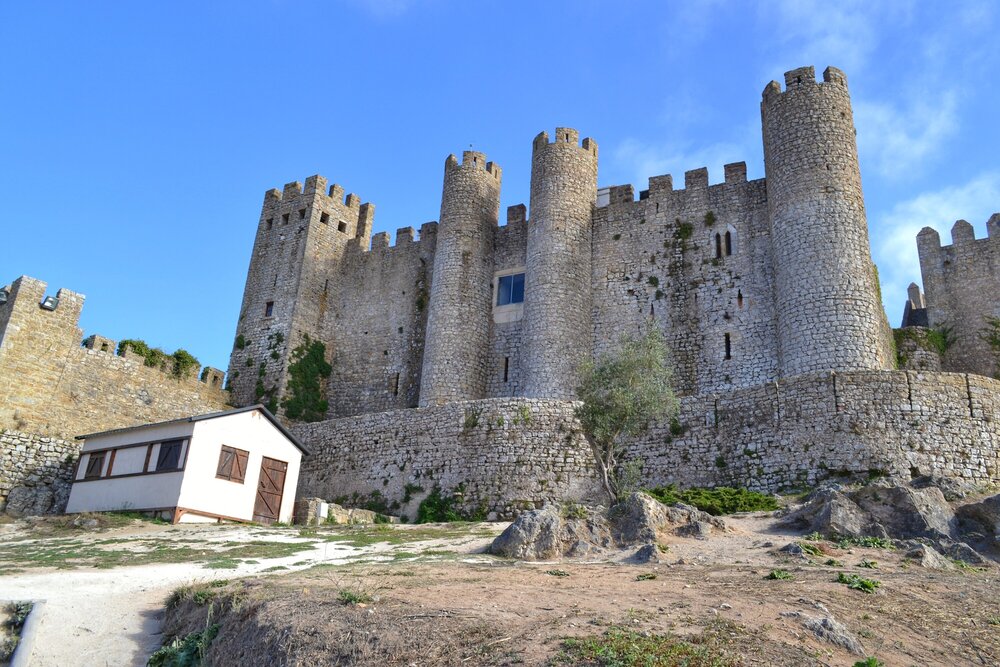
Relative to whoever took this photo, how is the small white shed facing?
facing the viewer and to the right of the viewer

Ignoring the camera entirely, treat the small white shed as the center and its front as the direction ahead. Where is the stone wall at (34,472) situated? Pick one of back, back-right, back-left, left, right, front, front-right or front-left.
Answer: back

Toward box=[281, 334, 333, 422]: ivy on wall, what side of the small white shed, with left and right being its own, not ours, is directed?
left

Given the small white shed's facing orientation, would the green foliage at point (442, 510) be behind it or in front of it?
in front

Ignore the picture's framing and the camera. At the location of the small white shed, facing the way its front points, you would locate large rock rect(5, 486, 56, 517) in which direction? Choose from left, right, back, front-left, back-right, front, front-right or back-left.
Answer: back

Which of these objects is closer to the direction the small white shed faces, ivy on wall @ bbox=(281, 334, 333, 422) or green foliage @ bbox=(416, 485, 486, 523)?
the green foliage

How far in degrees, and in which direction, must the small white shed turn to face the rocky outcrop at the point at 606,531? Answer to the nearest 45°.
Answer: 0° — it already faces it

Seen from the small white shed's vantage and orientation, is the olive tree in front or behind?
in front
